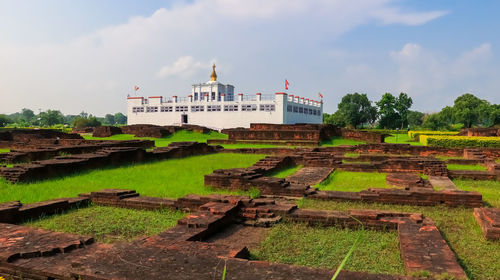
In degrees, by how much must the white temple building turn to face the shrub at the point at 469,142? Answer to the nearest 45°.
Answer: approximately 45° to its left

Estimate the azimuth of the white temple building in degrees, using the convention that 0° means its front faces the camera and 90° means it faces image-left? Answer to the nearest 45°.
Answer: approximately 0°

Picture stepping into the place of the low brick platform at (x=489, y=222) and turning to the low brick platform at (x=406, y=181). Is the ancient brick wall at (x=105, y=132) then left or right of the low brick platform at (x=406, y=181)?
left

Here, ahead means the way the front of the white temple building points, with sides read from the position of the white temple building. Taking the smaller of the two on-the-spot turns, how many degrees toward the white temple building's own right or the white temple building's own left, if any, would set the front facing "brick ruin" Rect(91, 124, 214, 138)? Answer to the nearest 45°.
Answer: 0° — it already faces it

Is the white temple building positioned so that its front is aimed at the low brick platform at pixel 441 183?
yes

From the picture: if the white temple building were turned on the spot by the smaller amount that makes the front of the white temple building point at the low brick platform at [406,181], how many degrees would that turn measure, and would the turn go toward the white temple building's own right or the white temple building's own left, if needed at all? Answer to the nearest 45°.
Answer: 0° — it already faces it

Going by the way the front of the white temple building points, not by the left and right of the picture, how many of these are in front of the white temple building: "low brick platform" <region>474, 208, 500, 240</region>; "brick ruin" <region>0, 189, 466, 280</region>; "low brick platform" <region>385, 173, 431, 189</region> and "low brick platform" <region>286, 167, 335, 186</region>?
4

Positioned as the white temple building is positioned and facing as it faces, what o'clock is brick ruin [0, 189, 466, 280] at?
The brick ruin is roughly at 12 o'clock from the white temple building.

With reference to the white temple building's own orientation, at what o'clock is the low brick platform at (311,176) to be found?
The low brick platform is roughly at 12 o'clock from the white temple building.

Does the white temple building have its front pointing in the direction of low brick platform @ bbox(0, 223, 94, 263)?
yes
